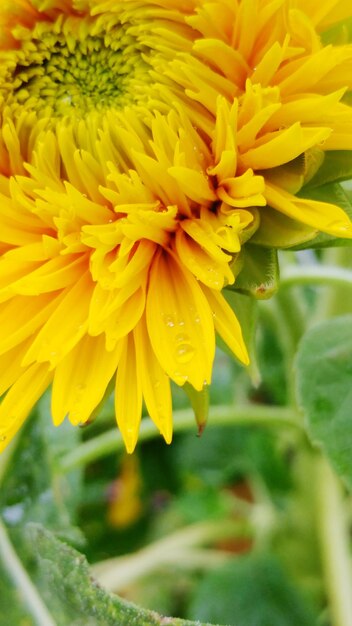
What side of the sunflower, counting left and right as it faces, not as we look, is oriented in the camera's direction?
front
